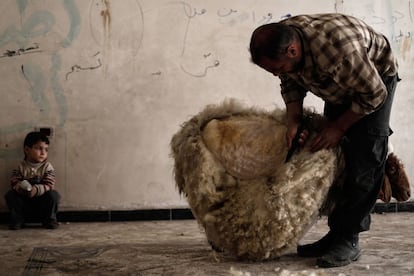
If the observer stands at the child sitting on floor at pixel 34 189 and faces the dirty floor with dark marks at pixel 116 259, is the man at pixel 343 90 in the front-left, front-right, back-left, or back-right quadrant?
front-left

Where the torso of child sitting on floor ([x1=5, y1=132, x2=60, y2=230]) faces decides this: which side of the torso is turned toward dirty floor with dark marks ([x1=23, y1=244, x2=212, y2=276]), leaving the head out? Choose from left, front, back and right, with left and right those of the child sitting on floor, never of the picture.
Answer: front

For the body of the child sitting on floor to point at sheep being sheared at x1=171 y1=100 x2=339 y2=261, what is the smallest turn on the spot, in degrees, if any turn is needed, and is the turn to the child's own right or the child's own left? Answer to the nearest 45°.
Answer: approximately 45° to the child's own left

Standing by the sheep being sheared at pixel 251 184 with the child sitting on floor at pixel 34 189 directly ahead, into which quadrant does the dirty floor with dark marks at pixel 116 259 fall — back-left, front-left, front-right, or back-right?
front-left

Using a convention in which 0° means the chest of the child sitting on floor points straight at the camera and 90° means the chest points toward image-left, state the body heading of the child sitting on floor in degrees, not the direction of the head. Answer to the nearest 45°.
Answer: approximately 0°

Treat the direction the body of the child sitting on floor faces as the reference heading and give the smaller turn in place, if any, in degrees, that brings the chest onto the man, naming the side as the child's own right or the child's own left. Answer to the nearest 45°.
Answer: approximately 45° to the child's own left
